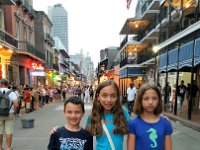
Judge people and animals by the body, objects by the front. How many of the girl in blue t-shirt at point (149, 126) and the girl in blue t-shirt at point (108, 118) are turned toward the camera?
2

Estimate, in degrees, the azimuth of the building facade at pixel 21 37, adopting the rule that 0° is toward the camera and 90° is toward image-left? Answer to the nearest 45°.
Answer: approximately 315°

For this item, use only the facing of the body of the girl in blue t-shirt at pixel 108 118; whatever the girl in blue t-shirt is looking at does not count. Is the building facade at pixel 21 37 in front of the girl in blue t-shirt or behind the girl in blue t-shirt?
behind

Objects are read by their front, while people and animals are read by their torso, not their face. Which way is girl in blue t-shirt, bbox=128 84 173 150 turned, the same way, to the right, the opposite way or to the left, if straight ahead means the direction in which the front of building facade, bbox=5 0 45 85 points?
to the right

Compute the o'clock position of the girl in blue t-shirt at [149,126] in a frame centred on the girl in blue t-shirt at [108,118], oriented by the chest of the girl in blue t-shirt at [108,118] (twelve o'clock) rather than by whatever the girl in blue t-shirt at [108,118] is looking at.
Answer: the girl in blue t-shirt at [149,126] is roughly at 9 o'clock from the girl in blue t-shirt at [108,118].

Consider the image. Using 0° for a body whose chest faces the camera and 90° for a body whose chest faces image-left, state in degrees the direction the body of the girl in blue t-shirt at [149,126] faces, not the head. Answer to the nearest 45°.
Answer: approximately 0°
